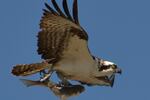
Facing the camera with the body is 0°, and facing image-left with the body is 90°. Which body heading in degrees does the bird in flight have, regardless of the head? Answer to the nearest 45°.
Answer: approximately 270°

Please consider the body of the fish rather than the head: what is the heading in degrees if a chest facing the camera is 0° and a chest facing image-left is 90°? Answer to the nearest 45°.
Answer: approximately 270°
